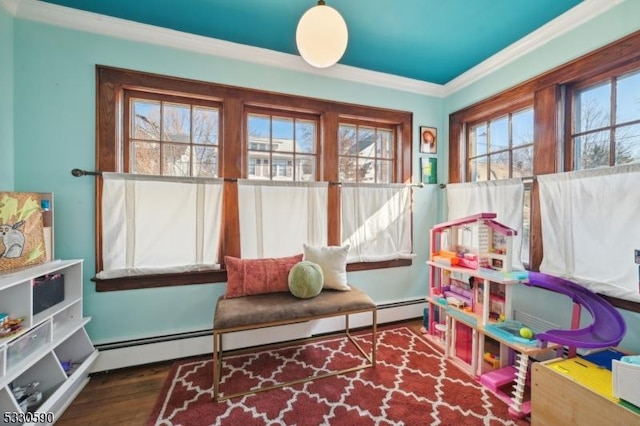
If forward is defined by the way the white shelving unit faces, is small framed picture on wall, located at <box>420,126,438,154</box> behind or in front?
in front

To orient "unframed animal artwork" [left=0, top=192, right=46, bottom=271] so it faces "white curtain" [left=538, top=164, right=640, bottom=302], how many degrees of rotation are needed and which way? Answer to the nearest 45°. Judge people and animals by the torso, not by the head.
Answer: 0° — it already faces it

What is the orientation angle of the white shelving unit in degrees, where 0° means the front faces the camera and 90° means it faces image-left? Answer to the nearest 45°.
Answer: approximately 315°

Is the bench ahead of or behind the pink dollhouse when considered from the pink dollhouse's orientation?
ahead

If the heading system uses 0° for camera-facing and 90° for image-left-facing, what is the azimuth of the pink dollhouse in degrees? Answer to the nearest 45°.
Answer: approximately 45°

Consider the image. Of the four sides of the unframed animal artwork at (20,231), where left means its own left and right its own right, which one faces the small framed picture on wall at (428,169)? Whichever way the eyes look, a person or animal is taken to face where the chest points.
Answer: front

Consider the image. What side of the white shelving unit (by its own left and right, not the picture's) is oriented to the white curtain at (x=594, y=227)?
front

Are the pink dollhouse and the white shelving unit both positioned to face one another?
yes

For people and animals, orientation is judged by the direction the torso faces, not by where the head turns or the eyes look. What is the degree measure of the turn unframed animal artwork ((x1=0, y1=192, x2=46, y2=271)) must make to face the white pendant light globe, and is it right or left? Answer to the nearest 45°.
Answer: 0° — it already faces it

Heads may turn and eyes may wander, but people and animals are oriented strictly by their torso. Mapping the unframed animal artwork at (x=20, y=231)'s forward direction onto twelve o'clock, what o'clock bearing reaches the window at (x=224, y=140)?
The window is roughly at 11 o'clock from the unframed animal artwork.
